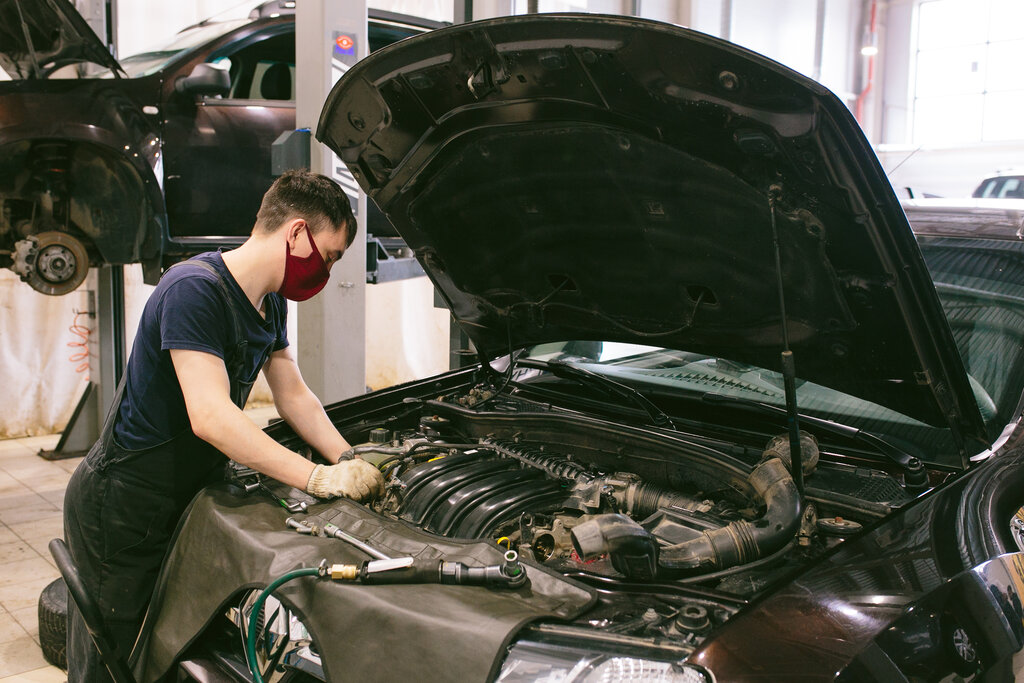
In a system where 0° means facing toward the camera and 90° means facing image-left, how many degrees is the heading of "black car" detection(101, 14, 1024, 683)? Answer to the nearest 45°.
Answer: approximately 45°

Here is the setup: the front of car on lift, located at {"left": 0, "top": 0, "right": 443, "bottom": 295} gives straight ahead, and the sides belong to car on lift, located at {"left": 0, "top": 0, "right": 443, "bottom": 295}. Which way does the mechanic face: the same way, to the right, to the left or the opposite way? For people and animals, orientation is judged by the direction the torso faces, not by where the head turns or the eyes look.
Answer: the opposite way

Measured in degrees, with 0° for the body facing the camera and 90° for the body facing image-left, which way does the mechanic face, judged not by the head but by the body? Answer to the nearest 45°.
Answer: approximately 270°

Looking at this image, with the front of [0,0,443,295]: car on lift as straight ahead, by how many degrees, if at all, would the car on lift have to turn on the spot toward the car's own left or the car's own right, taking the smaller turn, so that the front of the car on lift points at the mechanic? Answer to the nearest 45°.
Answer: approximately 90° to the car's own left

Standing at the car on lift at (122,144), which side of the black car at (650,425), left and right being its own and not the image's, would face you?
right

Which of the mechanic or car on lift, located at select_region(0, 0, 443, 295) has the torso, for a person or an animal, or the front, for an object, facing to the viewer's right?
the mechanic

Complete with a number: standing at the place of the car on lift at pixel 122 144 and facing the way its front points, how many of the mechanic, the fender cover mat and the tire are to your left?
3

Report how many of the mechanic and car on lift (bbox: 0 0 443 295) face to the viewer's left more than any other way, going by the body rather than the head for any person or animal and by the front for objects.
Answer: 1

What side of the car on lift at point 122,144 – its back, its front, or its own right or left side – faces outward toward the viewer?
left

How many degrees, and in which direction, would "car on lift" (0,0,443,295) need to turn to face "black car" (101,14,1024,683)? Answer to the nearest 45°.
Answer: approximately 90° to its left

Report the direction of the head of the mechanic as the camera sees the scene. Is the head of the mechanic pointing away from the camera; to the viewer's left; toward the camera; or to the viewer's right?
to the viewer's right
